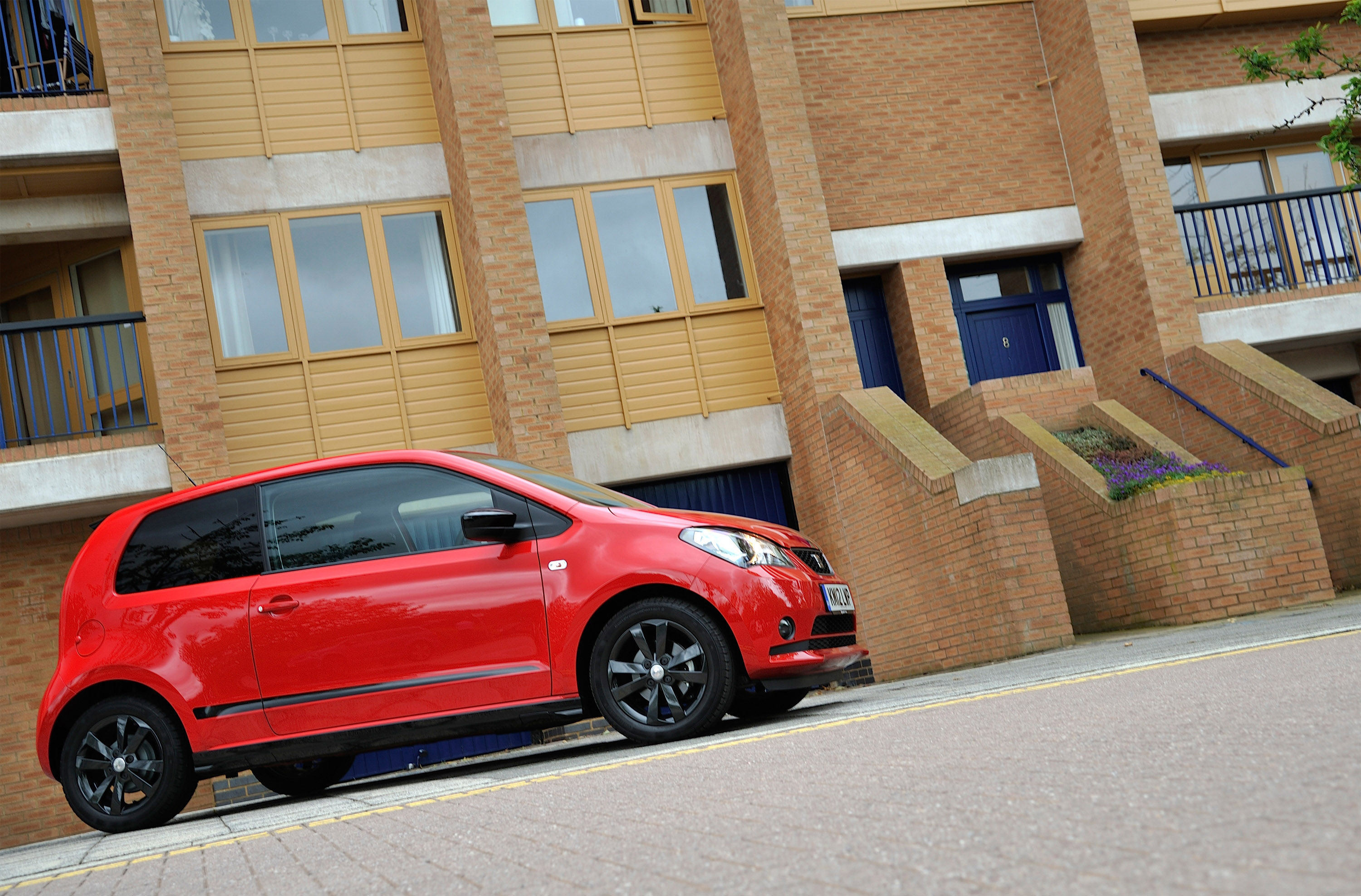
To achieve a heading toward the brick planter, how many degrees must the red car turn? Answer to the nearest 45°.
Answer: approximately 90° to its left

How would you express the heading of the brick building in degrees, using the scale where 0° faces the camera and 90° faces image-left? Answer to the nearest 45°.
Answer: approximately 0°

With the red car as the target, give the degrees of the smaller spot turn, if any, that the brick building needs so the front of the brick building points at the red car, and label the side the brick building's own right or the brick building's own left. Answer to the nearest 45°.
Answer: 0° — it already faces it

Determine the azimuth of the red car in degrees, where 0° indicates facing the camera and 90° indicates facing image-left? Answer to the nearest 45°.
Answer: approximately 315°

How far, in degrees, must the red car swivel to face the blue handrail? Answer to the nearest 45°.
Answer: approximately 90° to its left

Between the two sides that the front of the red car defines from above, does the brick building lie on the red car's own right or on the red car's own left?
on the red car's own left
